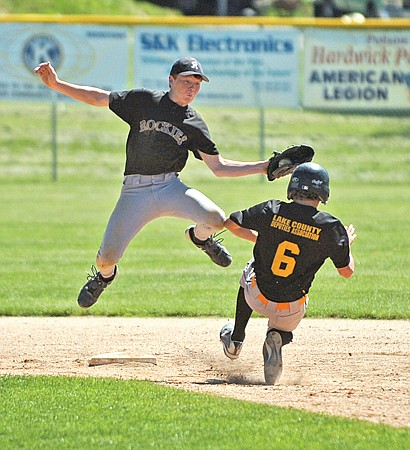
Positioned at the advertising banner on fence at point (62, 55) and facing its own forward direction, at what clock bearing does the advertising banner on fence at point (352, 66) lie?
the advertising banner on fence at point (352, 66) is roughly at 9 o'clock from the advertising banner on fence at point (62, 55).

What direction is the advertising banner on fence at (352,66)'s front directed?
toward the camera

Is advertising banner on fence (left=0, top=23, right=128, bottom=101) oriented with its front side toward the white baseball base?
yes

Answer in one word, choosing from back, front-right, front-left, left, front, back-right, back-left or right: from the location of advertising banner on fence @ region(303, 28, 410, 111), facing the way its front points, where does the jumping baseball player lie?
front

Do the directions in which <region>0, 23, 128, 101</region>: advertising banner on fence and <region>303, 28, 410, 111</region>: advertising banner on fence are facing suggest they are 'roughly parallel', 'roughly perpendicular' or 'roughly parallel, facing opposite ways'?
roughly parallel

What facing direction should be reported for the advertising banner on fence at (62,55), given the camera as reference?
facing the viewer

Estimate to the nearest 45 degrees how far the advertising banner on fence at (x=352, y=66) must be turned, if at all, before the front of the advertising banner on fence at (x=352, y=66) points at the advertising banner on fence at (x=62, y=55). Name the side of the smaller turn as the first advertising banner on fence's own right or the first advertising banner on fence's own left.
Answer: approximately 90° to the first advertising banner on fence's own right

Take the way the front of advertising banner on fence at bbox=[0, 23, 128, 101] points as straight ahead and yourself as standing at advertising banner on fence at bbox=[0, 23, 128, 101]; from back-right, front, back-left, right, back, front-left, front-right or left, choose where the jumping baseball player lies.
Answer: front
